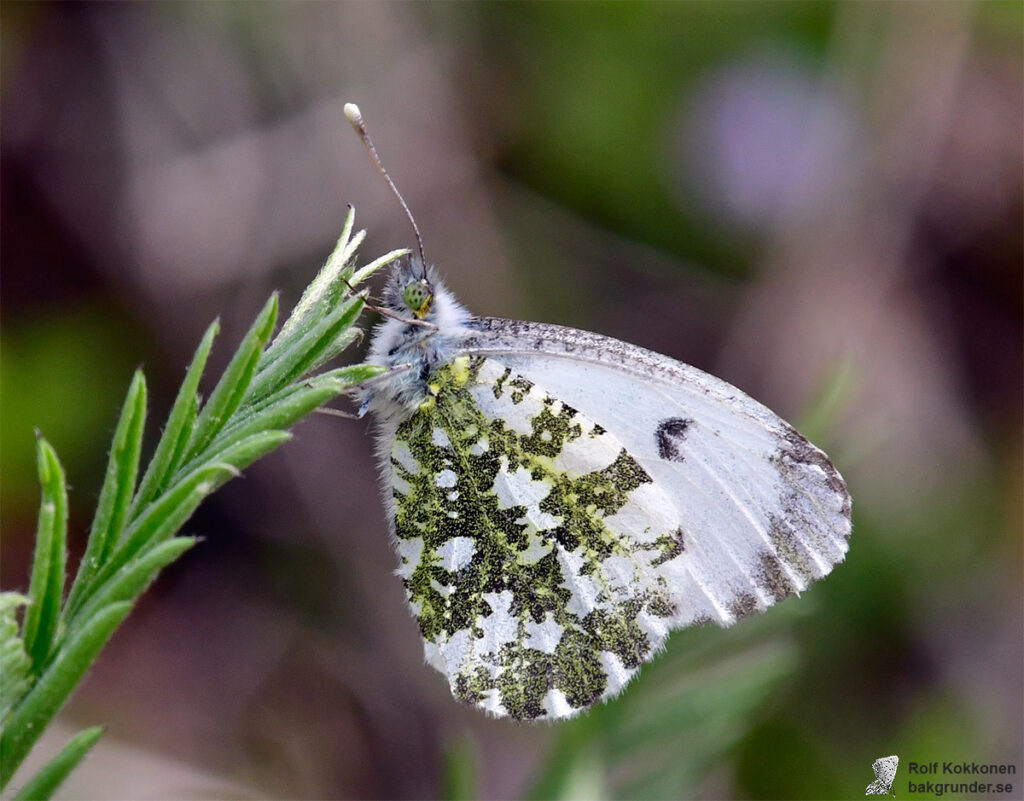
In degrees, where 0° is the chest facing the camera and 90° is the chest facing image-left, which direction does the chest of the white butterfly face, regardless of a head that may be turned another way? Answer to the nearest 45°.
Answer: approximately 90°
